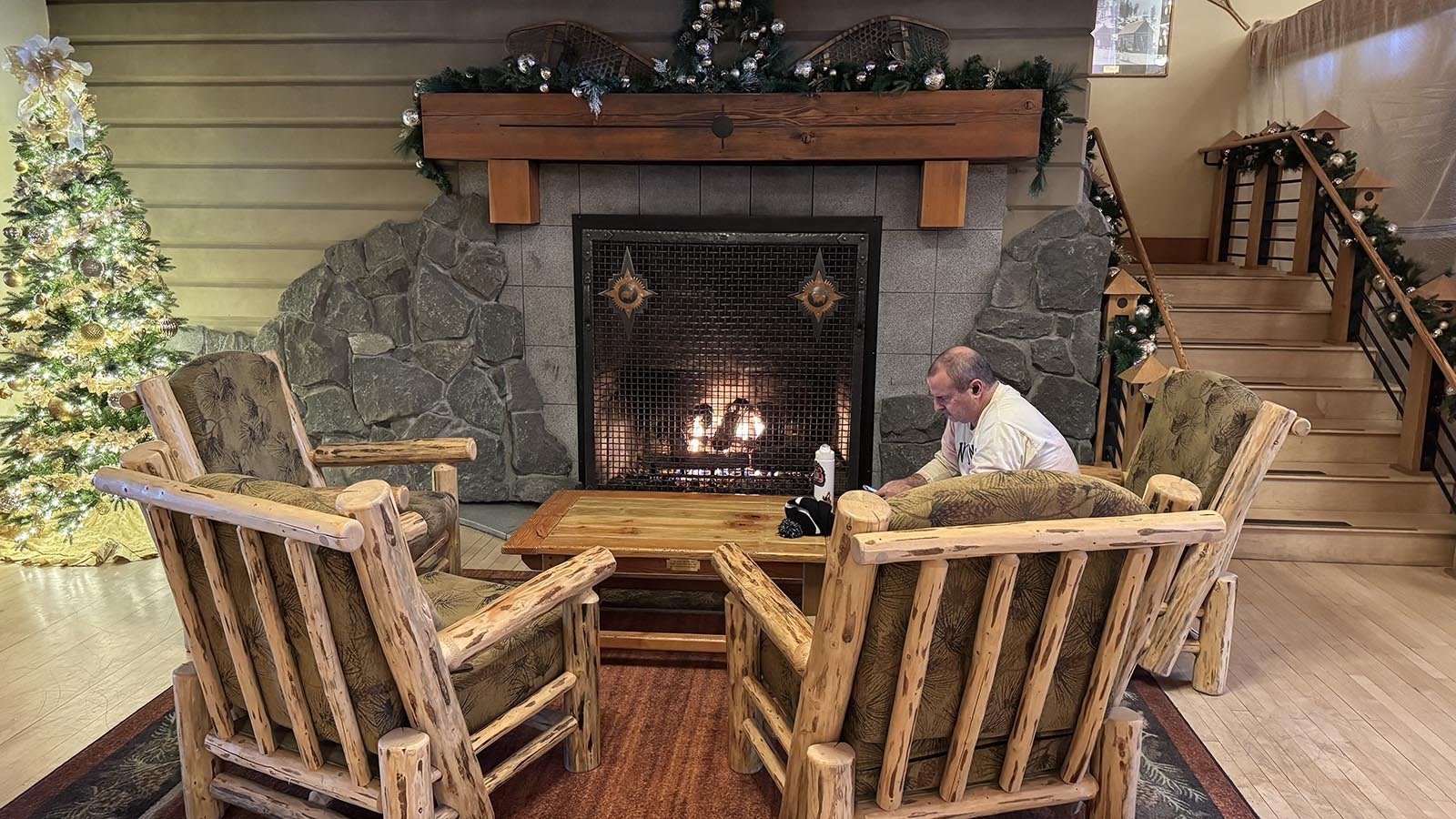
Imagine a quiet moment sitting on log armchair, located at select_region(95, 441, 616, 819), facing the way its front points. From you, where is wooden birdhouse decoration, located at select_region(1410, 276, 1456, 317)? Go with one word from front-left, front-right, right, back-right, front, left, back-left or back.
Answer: front-right

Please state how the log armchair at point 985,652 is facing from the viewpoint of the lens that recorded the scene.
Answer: facing away from the viewer and to the left of the viewer

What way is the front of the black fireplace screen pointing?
toward the camera

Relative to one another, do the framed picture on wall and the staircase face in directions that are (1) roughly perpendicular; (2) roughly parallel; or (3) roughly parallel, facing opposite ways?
roughly parallel

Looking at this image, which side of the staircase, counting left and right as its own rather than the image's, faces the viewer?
front

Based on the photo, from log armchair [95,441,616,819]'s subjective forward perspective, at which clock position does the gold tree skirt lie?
The gold tree skirt is roughly at 10 o'clock from the log armchair.

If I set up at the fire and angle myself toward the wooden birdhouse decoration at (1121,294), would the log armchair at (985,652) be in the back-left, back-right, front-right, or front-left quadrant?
front-right

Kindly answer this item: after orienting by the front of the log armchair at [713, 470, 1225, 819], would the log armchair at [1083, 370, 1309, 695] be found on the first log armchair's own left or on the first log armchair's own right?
on the first log armchair's own right

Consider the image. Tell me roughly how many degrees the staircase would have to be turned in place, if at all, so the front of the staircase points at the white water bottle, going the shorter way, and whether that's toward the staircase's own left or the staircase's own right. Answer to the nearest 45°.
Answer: approximately 45° to the staircase's own right

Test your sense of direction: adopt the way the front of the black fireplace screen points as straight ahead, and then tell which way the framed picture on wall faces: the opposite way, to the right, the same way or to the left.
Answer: the same way

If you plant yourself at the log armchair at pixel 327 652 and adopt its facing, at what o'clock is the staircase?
The staircase is roughly at 1 o'clock from the log armchair.

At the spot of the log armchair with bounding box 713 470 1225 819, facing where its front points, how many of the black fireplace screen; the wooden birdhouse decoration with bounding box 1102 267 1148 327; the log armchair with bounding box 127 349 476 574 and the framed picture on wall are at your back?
0

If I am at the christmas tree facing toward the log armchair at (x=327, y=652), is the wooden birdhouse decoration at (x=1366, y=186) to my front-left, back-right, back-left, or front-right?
front-left

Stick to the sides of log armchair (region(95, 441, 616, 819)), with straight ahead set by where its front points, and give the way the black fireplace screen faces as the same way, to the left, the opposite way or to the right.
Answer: the opposite way

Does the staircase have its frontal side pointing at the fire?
no

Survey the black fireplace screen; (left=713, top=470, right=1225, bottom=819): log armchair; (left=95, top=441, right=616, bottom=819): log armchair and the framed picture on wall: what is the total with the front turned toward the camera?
2

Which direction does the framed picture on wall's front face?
toward the camera

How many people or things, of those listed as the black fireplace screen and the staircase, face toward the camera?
2

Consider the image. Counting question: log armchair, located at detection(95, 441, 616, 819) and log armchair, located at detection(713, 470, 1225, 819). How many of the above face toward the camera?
0

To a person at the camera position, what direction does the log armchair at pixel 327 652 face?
facing away from the viewer and to the right of the viewer

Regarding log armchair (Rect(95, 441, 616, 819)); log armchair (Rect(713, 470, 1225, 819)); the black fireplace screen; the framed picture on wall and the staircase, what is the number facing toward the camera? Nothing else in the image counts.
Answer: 3
